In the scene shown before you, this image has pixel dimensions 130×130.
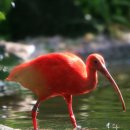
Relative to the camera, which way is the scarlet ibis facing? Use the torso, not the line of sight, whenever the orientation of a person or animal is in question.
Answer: to the viewer's right
